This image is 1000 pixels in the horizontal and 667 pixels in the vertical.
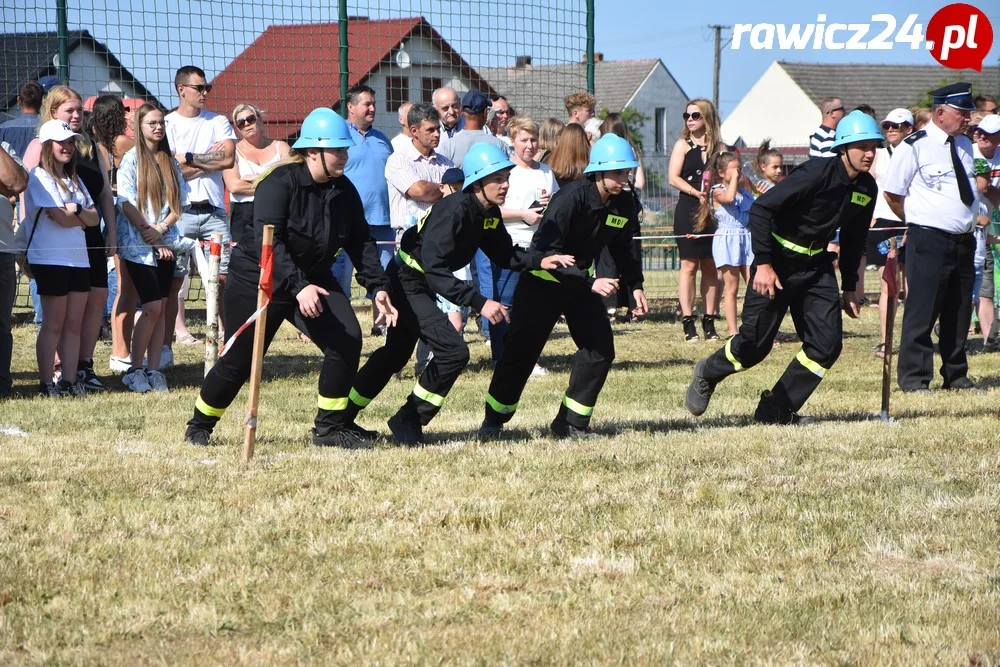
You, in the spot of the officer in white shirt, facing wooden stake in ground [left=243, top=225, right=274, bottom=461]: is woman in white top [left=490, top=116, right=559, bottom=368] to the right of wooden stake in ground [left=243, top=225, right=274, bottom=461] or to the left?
right

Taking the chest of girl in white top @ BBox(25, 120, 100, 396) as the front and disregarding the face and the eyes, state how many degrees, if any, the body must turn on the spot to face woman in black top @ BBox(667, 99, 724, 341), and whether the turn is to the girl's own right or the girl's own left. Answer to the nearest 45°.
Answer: approximately 45° to the girl's own left

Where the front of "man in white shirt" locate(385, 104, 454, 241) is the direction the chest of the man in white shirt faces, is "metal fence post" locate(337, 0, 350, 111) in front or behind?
behind

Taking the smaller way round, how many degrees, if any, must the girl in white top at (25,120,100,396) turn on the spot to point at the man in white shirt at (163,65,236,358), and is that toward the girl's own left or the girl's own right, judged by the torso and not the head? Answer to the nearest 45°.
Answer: approximately 90° to the girl's own left

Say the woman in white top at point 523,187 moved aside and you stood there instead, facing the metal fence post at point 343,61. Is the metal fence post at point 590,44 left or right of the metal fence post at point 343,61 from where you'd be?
right

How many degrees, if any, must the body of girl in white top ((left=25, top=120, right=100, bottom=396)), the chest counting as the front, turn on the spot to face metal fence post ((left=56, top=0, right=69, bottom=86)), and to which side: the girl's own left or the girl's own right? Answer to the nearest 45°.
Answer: approximately 135° to the girl's own left

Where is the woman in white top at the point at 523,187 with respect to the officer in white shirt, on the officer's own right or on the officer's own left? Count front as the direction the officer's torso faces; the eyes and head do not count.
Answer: on the officer's own right

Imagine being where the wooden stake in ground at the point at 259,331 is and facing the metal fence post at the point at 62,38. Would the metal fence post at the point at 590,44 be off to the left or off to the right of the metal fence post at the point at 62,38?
right

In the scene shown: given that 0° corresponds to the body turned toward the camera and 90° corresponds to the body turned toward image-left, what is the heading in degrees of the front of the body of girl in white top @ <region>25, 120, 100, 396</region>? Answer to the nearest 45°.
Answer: approximately 315°

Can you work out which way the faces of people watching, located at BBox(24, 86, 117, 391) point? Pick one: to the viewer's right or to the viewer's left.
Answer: to the viewer's right
